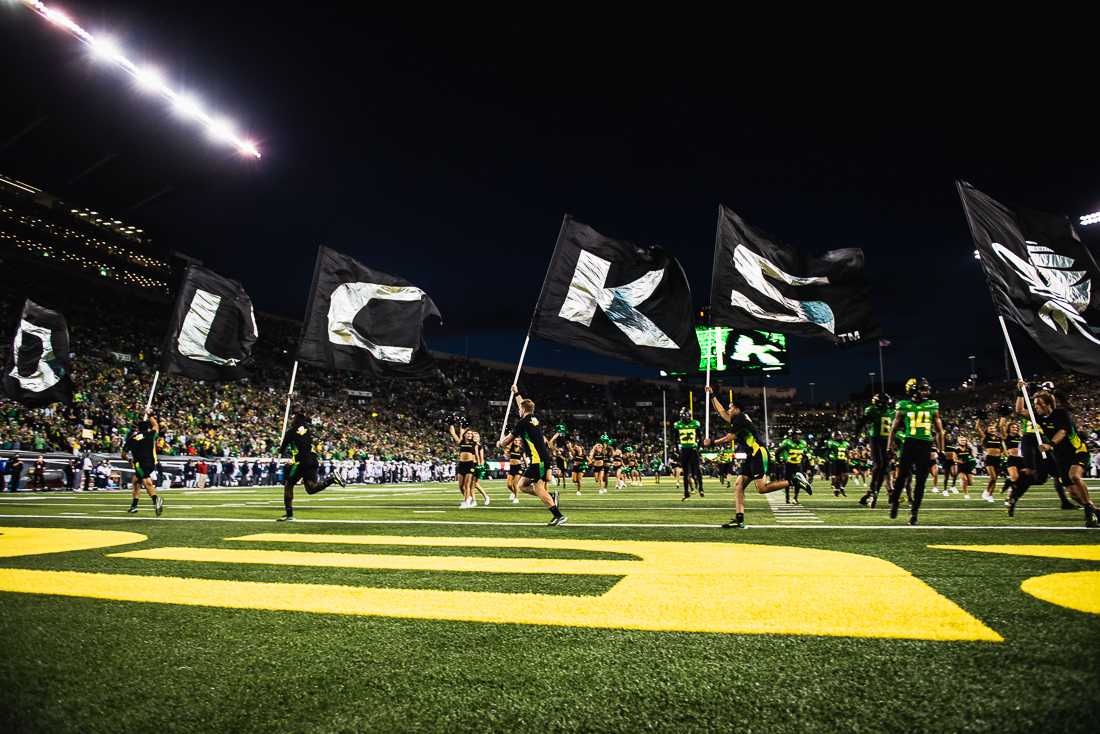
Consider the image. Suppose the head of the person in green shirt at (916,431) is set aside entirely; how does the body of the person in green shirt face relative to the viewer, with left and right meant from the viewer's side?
facing the viewer

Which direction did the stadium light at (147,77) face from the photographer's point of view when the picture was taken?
facing the viewer and to the right of the viewer

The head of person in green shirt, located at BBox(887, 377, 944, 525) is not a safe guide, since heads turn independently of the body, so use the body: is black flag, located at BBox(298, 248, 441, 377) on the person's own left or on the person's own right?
on the person's own right

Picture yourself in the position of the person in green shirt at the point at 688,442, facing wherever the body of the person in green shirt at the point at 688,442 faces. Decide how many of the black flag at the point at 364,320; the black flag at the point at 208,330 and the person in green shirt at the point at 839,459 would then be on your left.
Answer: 1

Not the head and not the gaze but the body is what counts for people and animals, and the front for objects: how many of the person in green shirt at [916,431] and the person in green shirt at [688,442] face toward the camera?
2

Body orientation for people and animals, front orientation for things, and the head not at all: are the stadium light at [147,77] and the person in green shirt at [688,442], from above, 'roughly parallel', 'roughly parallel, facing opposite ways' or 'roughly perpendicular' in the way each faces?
roughly perpendicular

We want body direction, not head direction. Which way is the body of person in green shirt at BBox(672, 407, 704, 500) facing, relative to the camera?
toward the camera

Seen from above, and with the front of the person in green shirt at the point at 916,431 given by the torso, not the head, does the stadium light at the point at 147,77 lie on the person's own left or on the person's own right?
on the person's own right

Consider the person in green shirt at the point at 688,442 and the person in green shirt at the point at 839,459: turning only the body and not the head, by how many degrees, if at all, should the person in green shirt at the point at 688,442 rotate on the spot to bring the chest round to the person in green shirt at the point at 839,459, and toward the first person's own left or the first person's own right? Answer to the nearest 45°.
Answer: approximately 90° to the first person's own left

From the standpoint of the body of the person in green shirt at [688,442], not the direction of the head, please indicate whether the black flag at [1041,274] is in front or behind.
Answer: in front

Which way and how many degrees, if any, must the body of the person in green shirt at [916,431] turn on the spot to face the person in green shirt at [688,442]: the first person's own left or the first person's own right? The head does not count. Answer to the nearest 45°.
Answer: approximately 135° to the first person's own right

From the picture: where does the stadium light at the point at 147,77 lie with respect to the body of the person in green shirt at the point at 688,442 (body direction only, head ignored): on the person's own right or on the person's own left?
on the person's own right
